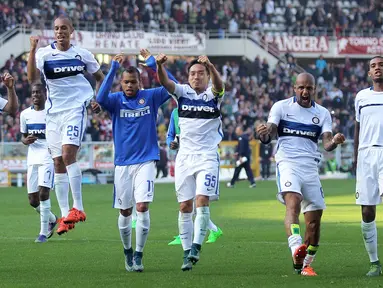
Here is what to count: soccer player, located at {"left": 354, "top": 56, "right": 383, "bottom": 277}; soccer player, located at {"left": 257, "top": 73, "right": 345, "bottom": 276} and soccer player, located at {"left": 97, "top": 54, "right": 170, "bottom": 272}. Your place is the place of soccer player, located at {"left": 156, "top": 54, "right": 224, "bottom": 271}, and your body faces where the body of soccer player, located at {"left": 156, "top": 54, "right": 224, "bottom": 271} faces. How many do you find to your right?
1

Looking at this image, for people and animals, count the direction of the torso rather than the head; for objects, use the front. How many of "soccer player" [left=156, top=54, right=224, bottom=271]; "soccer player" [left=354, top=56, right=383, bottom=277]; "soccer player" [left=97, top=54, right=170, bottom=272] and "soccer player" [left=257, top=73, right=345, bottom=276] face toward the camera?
4

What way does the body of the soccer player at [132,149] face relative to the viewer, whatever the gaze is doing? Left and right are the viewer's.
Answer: facing the viewer

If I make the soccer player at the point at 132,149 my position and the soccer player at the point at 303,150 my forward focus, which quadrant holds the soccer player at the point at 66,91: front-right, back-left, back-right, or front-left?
back-left

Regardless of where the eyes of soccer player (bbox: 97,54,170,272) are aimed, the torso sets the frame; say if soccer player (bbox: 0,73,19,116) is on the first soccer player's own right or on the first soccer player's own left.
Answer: on the first soccer player's own right

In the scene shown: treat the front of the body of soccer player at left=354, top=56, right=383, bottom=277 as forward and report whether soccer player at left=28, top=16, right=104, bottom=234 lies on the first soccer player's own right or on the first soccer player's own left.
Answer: on the first soccer player's own right

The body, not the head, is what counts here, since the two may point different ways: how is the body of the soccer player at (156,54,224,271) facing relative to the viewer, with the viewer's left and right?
facing the viewer

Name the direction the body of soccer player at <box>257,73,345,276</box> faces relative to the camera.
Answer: toward the camera

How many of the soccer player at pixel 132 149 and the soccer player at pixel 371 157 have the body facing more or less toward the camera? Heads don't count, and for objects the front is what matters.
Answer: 2

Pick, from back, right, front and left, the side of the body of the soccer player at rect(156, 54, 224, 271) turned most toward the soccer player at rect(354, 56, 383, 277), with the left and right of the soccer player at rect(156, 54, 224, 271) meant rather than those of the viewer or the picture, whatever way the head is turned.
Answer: left

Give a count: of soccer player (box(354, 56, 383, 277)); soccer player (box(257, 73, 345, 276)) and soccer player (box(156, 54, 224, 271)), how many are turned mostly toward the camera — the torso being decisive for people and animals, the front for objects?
3

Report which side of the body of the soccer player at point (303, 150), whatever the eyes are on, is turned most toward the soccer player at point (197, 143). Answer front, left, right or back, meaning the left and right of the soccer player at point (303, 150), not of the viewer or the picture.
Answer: right
